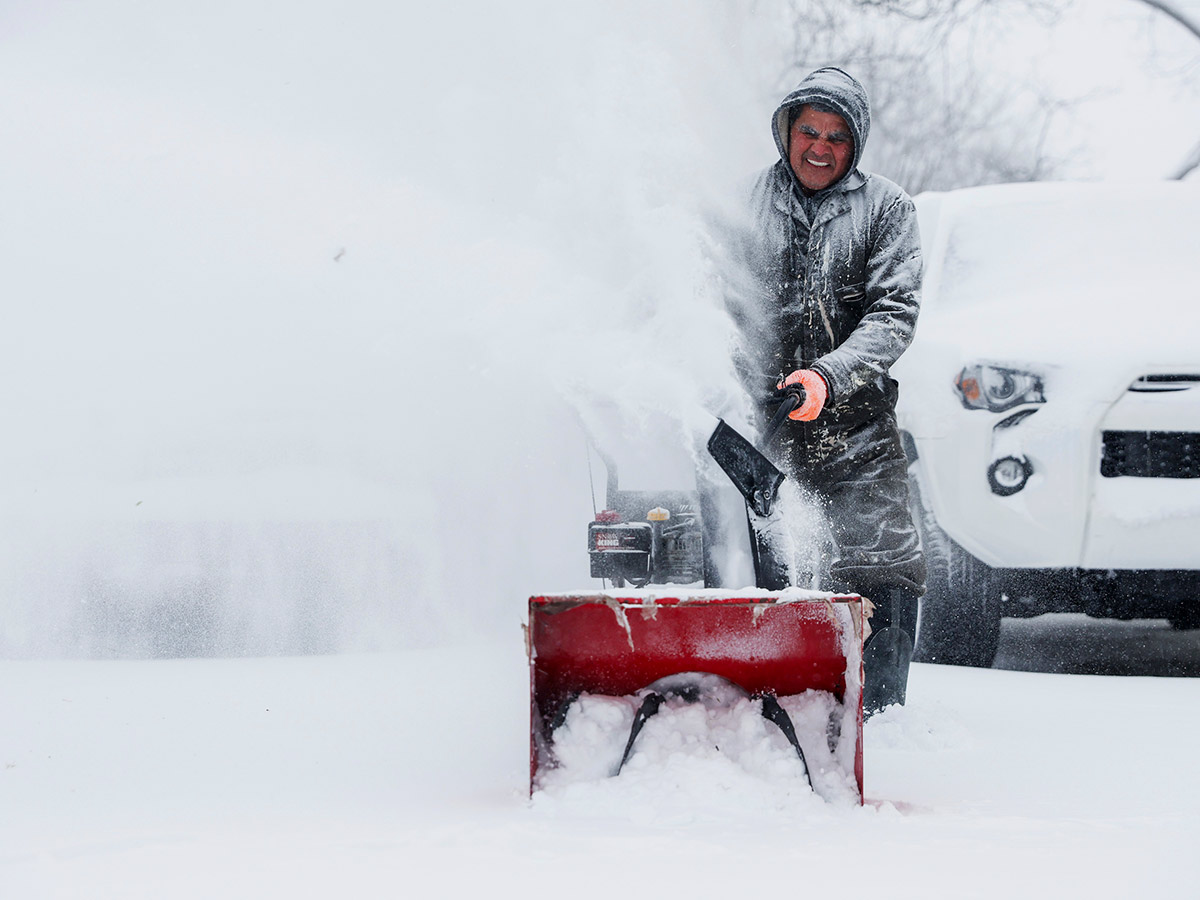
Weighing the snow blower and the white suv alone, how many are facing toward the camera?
2

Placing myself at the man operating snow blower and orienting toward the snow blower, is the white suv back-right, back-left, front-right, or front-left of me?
back-left

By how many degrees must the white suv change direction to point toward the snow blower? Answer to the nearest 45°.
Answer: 0° — it already faces it

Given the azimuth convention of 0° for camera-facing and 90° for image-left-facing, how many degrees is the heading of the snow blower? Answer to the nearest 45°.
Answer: approximately 0°

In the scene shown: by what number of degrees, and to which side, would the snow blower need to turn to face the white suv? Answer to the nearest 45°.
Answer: approximately 135° to its left

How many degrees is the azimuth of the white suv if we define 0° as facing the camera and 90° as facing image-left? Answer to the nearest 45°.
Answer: approximately 0°

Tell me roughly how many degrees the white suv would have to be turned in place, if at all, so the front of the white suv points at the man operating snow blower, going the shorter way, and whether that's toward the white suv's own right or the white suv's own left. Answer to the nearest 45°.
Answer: approximately 45° to the white suv's own right
